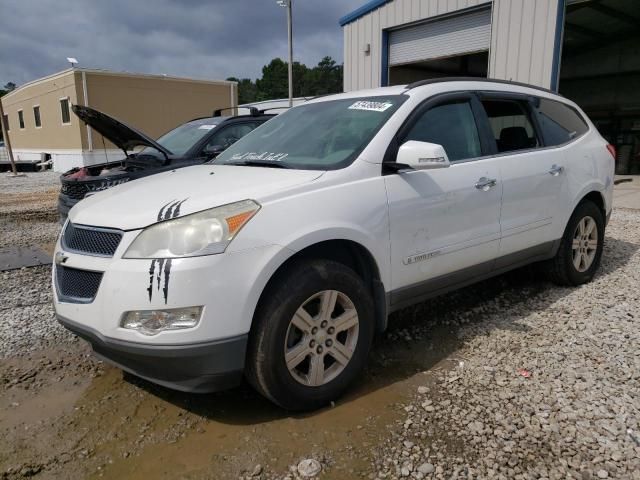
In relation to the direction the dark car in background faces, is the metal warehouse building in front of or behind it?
behind

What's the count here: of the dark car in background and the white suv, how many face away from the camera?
0

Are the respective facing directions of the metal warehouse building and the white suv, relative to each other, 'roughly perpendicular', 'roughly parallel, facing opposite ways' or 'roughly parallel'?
roughly parallel

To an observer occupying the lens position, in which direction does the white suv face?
facing the viewer and to the left of the viewer

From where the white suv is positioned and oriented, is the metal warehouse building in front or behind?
behind

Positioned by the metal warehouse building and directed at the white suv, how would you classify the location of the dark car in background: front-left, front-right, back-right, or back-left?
front-right

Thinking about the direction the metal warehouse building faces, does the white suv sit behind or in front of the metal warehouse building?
in front

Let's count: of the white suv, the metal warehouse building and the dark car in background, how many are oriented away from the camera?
0

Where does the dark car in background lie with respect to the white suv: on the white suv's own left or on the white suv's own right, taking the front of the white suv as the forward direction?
on the white suv's own right

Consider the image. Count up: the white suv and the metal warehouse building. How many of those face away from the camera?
0

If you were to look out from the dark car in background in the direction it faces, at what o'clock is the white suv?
The white suv is roughly at 10 o'clock from the dark car in background.
